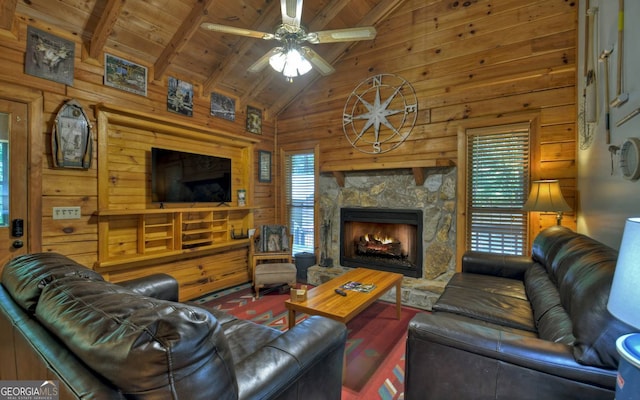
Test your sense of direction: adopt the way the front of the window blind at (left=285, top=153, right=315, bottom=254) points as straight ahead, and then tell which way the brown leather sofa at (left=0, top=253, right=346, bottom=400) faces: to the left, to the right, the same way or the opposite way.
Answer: the opposite way

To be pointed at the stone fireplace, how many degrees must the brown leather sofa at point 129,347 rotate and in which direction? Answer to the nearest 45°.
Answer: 0° — it already faces it

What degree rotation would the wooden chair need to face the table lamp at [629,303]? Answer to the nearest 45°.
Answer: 0° — it already faces it

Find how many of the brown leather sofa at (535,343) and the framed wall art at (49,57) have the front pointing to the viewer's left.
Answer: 1

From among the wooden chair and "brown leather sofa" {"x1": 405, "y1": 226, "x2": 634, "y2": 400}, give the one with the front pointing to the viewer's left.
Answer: the brown leather sofa

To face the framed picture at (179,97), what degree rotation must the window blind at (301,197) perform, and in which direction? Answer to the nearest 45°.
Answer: approximately 45° to its right

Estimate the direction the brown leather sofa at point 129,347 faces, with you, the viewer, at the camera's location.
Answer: facing away from the viewer and to the right of the viewer

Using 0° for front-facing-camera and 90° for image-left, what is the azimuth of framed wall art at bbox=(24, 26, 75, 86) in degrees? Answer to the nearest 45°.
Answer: approximately 315°
